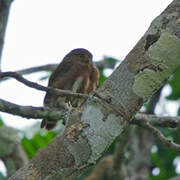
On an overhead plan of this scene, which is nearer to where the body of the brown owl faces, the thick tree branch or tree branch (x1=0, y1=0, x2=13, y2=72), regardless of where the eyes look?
the thick tree branch

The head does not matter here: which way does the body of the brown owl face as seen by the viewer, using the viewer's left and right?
facing the viewer and to the right of the viewer

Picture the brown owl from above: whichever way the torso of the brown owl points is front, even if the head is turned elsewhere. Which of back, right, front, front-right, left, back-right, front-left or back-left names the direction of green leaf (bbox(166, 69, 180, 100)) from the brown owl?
left

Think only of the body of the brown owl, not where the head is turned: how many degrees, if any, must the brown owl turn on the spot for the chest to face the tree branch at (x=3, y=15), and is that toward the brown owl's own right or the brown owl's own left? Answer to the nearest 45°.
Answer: approximately 90° to the brown owl's own right
